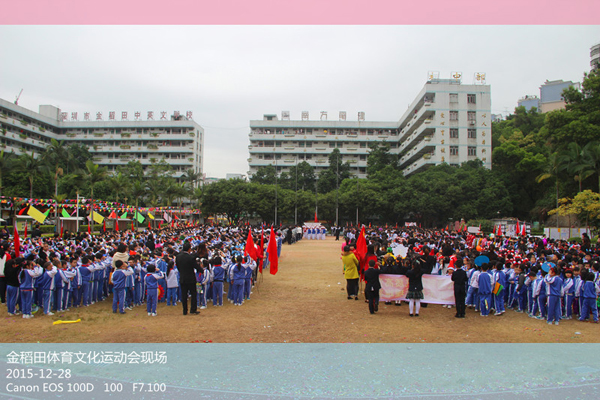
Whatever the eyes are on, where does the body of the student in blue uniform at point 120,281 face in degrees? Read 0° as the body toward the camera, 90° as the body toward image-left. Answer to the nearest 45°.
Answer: approximately 180°

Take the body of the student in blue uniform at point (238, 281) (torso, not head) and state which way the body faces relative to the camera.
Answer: away from the camera

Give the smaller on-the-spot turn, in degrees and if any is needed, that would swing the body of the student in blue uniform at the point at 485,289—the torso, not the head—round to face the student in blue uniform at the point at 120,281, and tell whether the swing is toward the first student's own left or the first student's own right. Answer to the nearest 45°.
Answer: approximately 135° to the first student's own left

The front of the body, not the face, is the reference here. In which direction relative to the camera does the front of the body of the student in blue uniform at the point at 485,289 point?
away from the camera

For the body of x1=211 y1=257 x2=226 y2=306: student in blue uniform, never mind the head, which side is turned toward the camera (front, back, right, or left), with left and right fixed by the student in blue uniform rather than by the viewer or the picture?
back
